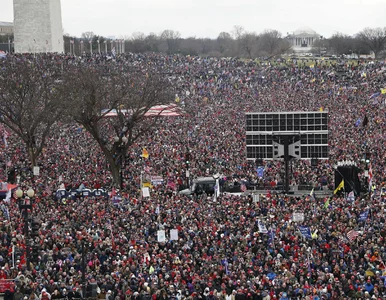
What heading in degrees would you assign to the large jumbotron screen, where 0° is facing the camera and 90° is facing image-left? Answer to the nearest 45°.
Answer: approximately 180°

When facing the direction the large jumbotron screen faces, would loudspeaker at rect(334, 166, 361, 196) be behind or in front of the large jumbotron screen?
behind
